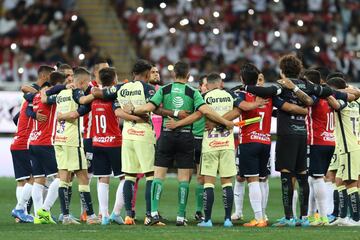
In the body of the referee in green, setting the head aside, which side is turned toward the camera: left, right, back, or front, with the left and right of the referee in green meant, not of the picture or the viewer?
back

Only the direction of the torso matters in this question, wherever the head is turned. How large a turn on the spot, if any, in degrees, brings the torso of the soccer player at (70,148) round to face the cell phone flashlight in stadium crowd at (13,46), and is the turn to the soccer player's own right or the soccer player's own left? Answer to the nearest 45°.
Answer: approximately 45° to the soccer player's own left

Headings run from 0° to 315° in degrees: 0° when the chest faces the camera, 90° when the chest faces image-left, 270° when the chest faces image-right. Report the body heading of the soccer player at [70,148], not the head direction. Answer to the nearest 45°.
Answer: approximately 225°
